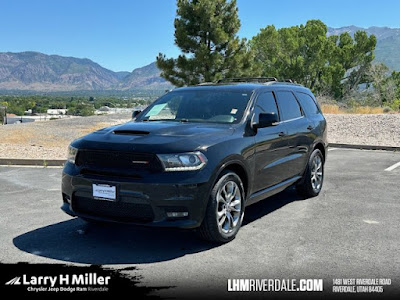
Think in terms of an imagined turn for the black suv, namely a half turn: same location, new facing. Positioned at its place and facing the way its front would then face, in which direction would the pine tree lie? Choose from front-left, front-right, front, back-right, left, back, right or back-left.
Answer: front-left

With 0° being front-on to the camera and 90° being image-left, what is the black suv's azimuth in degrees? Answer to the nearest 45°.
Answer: approximately 45°

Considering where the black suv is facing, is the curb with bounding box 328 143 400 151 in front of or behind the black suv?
behind

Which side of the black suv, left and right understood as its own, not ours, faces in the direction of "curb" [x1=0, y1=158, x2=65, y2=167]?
right
